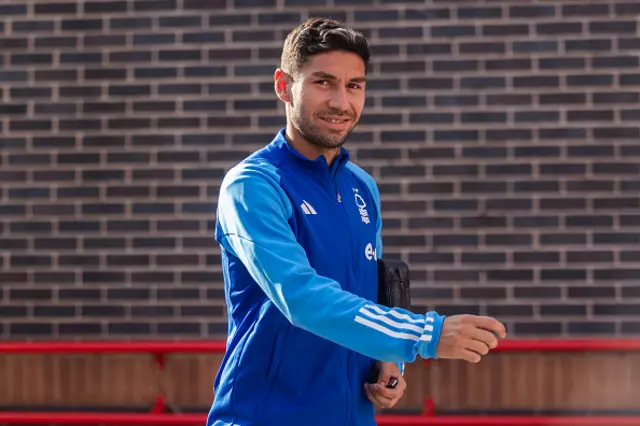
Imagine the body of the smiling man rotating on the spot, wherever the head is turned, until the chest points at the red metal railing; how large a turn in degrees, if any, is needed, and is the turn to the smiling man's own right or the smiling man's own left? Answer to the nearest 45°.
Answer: approximately 135° to the smiling man's own left

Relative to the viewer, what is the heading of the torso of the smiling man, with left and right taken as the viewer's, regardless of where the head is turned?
facing the viewer and to the right of the viewer

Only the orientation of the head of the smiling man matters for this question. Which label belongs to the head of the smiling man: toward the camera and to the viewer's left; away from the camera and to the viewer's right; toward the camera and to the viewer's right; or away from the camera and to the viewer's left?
toward the camera and to the viewer's right
